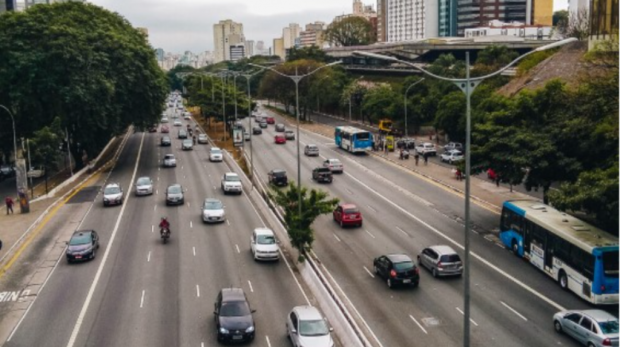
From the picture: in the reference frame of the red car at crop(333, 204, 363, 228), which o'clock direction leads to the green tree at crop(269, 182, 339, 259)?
The green tree is roughly at 8 o'clock from the red car.

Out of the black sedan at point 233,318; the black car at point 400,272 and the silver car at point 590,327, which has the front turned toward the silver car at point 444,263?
the silver car at point 590,327

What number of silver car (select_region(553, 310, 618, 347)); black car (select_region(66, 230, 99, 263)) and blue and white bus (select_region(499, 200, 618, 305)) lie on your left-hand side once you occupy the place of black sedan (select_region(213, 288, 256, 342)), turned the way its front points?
2

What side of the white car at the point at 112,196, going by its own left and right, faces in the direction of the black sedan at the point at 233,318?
front

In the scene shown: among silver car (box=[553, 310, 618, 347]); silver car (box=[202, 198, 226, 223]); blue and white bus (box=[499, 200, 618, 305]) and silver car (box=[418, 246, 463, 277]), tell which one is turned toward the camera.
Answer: silver car (box=[202, 198, 226, 223])

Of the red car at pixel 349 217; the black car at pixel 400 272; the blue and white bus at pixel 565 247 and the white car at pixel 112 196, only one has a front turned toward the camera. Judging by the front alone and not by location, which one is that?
the white car

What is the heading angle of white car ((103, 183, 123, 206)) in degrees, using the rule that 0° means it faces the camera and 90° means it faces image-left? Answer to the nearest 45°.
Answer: approximately 0°

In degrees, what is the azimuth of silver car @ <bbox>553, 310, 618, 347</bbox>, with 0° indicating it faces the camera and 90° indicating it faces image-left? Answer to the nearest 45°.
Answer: approximately 135°

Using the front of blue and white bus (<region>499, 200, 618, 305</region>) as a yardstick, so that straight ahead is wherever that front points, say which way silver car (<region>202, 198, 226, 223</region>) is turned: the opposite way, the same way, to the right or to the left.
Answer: the opposite way

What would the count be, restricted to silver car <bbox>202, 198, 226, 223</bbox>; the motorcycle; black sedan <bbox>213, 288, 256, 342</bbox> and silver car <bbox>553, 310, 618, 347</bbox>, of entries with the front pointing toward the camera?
3

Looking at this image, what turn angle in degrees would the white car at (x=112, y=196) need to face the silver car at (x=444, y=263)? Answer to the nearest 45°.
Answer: approximately 45° to its left

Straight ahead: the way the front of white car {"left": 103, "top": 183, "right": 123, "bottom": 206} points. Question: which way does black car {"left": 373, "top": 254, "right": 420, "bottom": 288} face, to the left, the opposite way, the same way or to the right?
the opposite way

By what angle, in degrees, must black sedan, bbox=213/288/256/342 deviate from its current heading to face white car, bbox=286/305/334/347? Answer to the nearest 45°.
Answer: approximately 45° to its left

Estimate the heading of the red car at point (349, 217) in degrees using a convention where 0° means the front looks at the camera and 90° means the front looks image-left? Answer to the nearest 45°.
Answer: approximately 135°

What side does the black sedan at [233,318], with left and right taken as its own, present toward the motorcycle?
back

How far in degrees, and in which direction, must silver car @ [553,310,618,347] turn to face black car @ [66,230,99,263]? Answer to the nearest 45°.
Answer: approximately 45° to its left

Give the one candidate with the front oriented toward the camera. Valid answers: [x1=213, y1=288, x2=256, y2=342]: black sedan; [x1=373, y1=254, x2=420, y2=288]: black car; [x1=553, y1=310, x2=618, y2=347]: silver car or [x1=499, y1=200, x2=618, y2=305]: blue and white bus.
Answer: the black sedan
